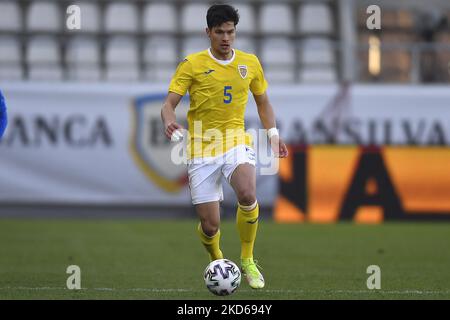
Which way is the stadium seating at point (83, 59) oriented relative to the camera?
toward the camera

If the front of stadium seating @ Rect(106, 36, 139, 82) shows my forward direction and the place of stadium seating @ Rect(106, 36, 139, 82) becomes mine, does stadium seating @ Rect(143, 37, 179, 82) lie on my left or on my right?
on my left

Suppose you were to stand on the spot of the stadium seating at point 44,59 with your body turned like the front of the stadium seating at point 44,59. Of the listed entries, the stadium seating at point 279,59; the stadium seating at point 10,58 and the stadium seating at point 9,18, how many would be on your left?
1

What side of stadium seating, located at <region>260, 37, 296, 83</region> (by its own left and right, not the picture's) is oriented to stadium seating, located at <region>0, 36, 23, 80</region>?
right

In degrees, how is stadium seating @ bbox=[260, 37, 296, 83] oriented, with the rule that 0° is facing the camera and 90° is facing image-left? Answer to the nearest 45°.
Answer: approximately 0°

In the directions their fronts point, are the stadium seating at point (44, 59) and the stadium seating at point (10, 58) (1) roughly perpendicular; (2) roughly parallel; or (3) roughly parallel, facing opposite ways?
roughly parallel

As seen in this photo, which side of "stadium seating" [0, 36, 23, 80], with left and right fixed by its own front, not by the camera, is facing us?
front

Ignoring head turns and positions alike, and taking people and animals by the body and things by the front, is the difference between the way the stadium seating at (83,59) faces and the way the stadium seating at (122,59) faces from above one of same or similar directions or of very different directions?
same or similar directions

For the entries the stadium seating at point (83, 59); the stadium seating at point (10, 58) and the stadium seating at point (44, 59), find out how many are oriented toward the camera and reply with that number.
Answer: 3

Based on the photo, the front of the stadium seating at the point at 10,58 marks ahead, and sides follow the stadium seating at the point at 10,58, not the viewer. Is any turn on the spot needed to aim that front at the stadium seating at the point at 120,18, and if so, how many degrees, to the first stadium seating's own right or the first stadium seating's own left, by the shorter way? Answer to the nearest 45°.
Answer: approximately 90° to the first stadium seating's own left

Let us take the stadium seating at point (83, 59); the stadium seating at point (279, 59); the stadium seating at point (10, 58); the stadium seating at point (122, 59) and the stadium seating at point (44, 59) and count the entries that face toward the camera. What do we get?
5

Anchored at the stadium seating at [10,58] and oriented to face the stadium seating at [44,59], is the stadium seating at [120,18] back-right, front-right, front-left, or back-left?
front-left

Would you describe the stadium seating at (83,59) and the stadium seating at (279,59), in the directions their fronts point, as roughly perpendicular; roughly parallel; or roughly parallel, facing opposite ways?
roughly parallel

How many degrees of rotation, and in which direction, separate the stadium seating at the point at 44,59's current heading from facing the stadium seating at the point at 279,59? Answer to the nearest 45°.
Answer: approximately 90° to its left

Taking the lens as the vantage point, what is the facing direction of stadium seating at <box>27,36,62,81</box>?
facing the viewer

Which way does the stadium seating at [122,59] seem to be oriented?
toward the camera
